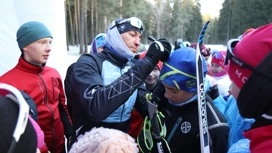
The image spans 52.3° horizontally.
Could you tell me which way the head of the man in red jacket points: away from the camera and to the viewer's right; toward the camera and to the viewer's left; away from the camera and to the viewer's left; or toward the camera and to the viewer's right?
toward the camera and to the viewer's right

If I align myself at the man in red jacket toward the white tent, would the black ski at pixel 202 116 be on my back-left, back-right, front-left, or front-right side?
back-right

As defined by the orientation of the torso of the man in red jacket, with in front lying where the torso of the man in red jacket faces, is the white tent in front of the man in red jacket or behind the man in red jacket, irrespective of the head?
behind

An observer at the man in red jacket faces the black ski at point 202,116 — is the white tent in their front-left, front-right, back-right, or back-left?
back-left

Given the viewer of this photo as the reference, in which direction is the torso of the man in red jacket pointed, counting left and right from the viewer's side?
facing the viewer and to the right of the viewer

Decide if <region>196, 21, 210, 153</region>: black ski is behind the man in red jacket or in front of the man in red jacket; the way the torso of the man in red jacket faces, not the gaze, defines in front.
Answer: in front

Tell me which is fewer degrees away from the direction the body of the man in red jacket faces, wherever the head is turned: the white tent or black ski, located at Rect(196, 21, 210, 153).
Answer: the black ski
